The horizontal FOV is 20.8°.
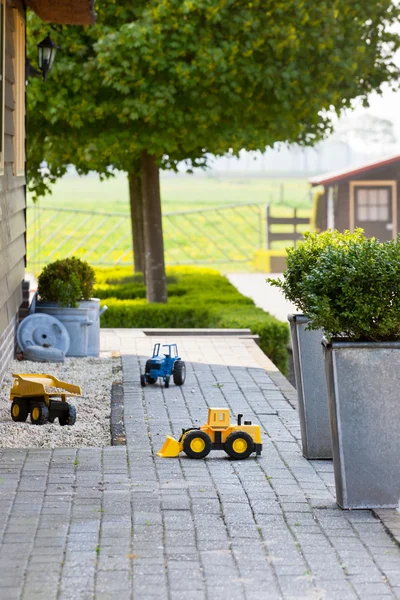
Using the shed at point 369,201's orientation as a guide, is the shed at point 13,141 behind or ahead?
ahead

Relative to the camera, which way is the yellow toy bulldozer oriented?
to the viewer's left

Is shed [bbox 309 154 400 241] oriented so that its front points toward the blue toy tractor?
yes

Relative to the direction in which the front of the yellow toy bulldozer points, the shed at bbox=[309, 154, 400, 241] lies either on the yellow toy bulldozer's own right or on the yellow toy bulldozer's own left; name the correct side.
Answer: on the yellow toy bulldozer's own right

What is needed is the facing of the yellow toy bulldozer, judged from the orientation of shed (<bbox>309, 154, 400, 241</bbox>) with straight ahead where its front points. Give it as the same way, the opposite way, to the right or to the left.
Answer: to the right

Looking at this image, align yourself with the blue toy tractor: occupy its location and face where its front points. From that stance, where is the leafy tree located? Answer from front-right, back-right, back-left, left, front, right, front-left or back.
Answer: back-right

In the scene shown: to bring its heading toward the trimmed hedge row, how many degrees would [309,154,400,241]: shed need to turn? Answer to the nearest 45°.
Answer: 0° — it already faces it

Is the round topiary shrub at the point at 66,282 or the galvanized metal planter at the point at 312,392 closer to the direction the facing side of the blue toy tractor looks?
the galvanized metal planter

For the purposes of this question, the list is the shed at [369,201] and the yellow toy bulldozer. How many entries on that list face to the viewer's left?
1

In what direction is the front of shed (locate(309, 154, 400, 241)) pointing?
toward the camera

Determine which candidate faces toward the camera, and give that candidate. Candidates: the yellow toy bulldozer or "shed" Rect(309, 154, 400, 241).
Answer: the shed

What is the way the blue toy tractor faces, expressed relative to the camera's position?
facing the viewer and to the left of the viewer
